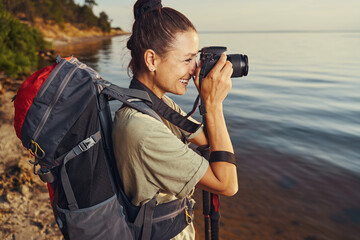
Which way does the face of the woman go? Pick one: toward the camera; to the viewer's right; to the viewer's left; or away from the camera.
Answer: to the viewer's right

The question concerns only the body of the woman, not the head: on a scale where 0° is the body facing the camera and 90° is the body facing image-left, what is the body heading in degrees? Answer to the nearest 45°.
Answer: approximately 270°
